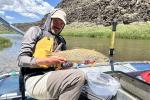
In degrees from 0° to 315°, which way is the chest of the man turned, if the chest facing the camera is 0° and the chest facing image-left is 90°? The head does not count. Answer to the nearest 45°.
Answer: approximately 315°
